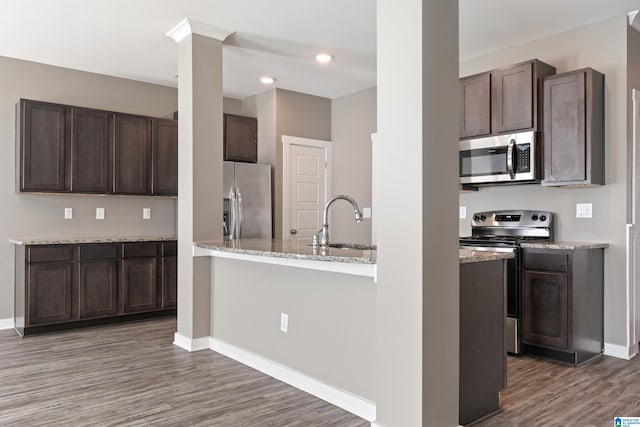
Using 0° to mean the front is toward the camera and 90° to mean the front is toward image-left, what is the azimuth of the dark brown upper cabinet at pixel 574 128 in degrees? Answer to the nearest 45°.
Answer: approximately 45°

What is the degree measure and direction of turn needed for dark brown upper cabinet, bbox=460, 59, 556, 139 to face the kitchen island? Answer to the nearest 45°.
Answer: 0° — it already faces it

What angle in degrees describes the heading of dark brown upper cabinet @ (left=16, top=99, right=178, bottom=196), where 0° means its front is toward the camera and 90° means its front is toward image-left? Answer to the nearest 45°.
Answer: approximately 315°

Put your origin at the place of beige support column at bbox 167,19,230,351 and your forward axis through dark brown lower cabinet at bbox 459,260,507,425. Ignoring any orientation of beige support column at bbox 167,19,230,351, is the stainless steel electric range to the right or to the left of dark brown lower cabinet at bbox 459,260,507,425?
left
